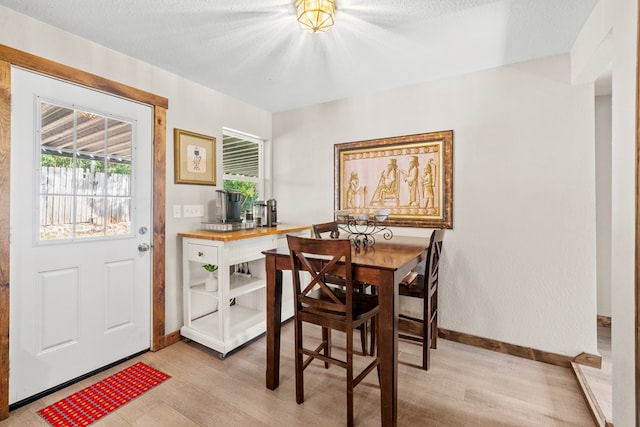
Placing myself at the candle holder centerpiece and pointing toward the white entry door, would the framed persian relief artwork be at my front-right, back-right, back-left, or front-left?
back-right

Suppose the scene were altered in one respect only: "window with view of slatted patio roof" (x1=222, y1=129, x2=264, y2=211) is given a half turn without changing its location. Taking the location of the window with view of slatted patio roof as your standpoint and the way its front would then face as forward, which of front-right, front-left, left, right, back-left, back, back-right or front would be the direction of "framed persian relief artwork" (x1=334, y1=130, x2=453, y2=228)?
back

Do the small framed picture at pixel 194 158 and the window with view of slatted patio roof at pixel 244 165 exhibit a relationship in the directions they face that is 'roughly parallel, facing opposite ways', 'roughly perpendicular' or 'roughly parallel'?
roughly parallel

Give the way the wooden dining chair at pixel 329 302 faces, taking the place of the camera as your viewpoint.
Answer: facing away from the viewer and to the right of the viewer

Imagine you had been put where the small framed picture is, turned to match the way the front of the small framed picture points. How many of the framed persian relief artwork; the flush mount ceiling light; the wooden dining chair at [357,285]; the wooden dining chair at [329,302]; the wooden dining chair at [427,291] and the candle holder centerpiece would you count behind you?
0

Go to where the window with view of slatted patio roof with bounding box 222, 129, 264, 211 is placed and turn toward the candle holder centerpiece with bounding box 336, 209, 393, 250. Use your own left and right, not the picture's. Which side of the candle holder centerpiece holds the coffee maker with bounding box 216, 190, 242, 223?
right

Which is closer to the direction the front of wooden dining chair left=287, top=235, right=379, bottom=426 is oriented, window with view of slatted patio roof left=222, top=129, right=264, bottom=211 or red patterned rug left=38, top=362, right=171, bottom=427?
the window with view of slatted patio roof

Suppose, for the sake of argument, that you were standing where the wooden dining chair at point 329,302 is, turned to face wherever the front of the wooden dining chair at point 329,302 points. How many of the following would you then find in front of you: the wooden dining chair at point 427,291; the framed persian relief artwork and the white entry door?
2

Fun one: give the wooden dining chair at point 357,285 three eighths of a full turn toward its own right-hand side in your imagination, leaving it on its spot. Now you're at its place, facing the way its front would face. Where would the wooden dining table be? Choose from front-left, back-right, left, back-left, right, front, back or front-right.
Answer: left

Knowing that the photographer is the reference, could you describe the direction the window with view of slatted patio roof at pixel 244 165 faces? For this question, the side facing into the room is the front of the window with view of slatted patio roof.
facing the viewer and to the right of the viewer

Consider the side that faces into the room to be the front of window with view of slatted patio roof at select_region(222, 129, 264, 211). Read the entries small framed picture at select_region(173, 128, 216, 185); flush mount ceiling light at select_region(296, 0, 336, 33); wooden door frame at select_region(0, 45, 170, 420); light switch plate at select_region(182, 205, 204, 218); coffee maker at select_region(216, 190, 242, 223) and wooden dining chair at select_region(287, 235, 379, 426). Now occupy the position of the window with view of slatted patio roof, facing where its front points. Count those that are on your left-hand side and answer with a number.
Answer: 0

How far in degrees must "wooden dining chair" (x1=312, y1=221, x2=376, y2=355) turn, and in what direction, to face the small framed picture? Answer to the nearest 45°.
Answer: approximately 135° to its right

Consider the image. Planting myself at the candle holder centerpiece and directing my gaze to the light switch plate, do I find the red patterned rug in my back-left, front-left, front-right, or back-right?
front-left

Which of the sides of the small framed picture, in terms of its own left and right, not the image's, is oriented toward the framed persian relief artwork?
front

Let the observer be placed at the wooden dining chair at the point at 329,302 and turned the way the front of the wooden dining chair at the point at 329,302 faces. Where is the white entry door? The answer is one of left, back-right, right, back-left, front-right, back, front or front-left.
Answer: back-left
